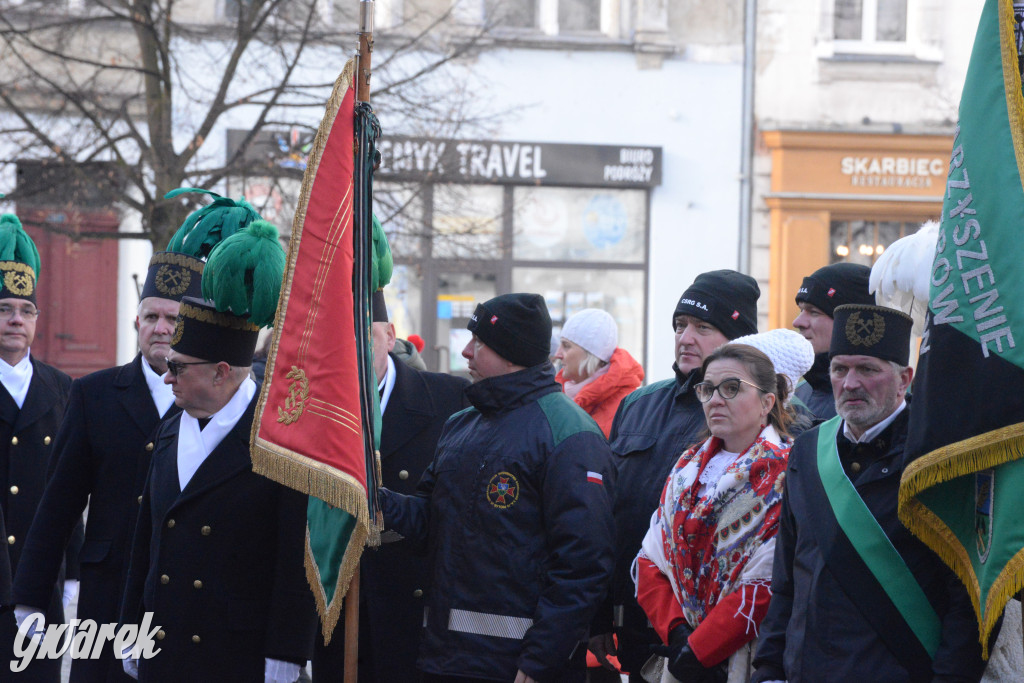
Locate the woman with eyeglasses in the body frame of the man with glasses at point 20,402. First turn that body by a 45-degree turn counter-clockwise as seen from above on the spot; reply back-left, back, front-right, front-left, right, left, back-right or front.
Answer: front

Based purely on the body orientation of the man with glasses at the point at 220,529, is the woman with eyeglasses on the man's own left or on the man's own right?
on the man's own left

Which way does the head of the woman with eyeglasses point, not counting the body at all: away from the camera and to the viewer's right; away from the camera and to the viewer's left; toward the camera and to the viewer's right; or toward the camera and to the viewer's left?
toward the camera and to the viewer's left

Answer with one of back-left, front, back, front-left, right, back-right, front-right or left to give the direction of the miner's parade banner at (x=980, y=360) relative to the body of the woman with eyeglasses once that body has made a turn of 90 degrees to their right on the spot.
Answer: back

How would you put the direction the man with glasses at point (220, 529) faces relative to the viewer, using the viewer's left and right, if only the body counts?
facing the viewer and to the left of the viewer

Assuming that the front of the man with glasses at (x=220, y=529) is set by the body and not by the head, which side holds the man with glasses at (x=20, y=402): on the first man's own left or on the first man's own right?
on the first man's own right

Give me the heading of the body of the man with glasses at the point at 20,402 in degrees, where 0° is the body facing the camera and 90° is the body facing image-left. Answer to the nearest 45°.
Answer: approximately 0°

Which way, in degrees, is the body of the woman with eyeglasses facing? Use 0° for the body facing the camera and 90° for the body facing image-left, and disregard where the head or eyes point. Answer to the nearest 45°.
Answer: approximately 45°

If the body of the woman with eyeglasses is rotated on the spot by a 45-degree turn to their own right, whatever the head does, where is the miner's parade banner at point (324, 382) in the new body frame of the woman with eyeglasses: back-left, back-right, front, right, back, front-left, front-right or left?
front
